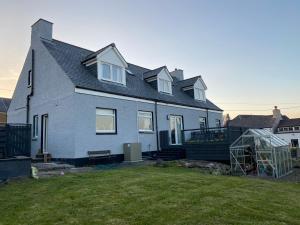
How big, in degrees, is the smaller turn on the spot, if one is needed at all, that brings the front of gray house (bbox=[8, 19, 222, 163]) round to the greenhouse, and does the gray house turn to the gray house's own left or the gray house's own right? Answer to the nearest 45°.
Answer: approximately 45° to the gray house's own left

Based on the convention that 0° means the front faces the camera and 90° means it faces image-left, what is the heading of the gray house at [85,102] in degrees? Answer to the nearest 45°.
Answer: approximately 315°

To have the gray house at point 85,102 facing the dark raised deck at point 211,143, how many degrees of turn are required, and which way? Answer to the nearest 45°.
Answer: approximately 45° to its left

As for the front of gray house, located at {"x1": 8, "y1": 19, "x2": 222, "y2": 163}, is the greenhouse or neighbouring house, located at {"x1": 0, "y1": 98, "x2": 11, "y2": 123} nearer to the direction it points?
the greenhouse

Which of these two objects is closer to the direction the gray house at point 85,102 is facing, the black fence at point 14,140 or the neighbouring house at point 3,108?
the black fence

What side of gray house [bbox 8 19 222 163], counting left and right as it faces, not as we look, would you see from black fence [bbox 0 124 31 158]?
right

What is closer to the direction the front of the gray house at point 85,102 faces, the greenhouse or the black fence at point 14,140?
the greenhouse

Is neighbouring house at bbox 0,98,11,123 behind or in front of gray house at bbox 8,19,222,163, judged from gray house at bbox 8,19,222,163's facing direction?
behind

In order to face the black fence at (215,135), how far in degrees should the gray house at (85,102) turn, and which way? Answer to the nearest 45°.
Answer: approximately 45° to its left
